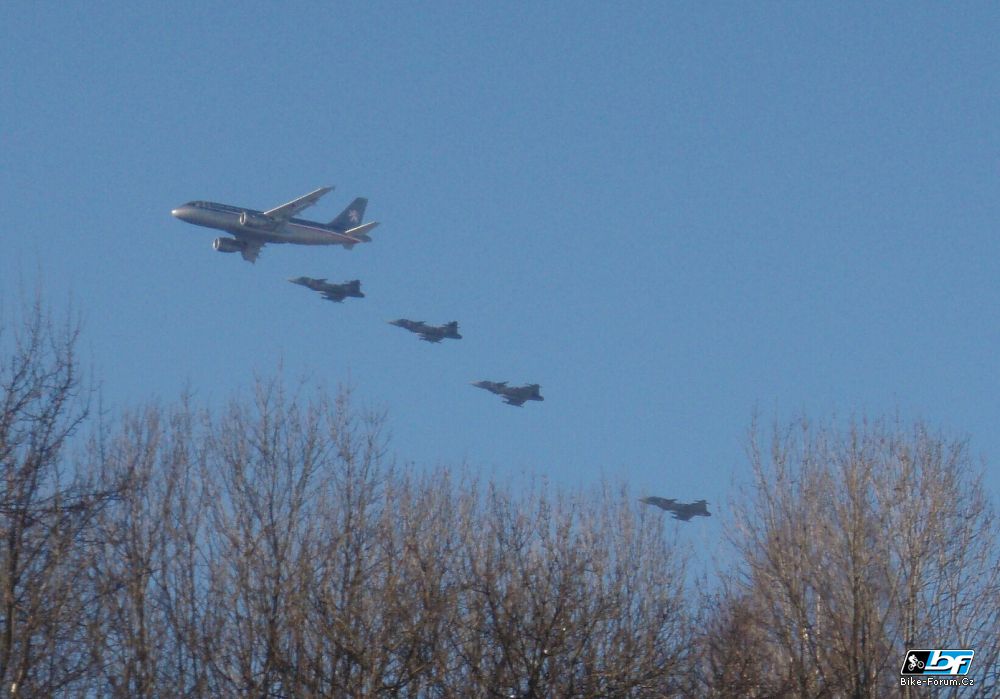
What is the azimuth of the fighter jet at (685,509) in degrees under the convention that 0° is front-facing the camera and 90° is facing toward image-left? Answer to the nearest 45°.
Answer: approximately 90°
